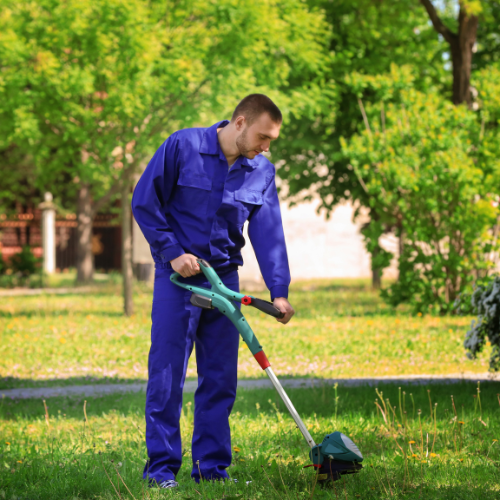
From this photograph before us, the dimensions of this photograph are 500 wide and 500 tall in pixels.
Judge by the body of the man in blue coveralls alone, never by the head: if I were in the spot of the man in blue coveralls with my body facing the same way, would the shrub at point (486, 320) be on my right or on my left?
on my left

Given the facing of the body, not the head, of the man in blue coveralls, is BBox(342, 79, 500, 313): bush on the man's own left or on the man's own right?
on the man's own left

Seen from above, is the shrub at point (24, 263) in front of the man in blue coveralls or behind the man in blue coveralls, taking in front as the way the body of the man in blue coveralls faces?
behind

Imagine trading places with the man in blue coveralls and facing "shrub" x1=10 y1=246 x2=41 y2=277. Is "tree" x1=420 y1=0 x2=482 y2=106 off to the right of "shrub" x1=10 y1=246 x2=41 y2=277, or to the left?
right

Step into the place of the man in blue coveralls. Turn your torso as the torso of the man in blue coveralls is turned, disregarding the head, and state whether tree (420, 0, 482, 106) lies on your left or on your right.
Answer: on your left

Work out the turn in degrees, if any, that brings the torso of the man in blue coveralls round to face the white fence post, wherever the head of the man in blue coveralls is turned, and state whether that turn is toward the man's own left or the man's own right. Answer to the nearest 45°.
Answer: approximately 135° to the man's own left

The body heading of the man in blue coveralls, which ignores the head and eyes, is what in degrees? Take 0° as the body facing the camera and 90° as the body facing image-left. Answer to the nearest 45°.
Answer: approximately 315°
